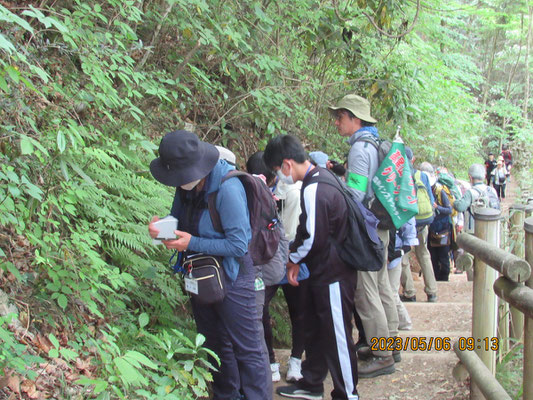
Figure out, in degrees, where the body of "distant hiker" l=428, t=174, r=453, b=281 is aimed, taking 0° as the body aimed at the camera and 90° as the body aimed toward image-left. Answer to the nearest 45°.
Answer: approximately 90°

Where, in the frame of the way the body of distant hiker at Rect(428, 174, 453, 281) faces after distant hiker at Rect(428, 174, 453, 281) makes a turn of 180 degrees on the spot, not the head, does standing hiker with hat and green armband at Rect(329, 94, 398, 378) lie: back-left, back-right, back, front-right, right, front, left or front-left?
right

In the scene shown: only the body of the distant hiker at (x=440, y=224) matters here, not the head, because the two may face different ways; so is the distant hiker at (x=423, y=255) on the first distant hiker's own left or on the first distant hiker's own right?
on the first distant hiker's own left

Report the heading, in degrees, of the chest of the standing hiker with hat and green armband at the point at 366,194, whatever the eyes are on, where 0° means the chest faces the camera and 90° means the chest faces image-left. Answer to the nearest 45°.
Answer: approximately 90°
